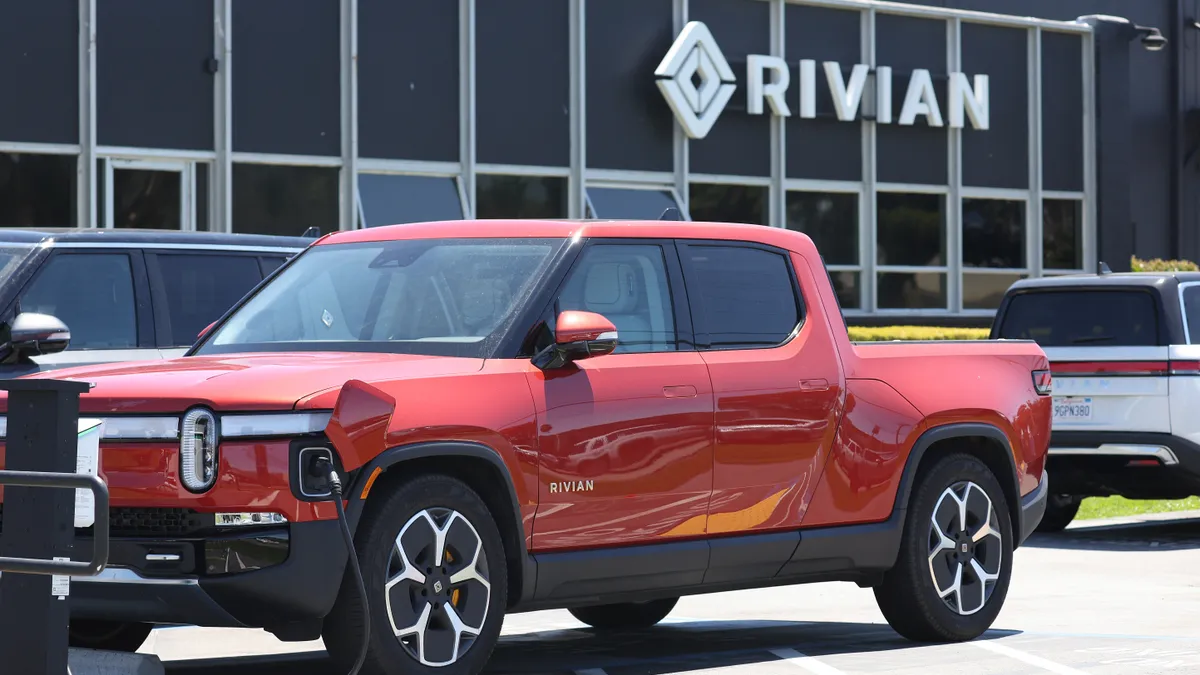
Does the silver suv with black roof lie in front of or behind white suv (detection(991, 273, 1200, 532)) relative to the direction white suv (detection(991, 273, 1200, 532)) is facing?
behind

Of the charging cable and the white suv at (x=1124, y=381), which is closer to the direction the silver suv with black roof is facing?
the charging cable

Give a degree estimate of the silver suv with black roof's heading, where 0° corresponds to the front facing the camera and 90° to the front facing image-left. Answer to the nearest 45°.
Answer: approximately 45°

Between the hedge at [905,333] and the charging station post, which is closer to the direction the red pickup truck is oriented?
the charging station post

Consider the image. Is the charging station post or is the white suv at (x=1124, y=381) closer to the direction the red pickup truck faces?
the charging station post

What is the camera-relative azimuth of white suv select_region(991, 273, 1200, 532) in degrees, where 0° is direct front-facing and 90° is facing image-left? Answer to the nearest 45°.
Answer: approximately 225°

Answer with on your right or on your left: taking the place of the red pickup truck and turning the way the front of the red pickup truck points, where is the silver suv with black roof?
on your right
